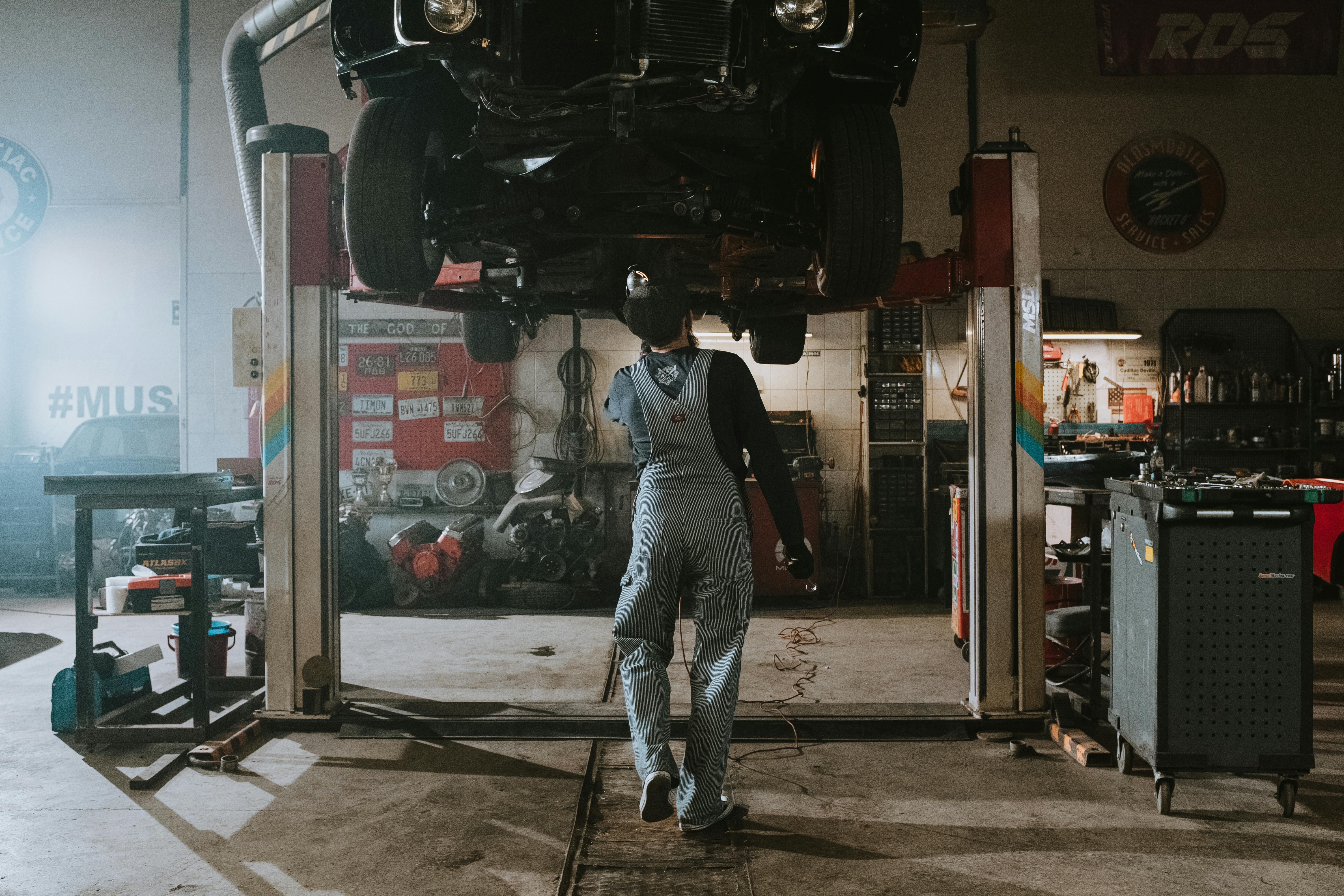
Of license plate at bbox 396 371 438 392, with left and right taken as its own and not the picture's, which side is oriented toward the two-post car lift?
front

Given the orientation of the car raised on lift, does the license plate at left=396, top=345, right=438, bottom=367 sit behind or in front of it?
behind

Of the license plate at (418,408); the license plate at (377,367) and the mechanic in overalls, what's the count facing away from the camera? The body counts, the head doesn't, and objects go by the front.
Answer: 1

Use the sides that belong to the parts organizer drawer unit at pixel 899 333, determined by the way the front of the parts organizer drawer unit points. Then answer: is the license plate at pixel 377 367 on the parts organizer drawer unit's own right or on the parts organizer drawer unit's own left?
on the parts organizer drawer unit's own right

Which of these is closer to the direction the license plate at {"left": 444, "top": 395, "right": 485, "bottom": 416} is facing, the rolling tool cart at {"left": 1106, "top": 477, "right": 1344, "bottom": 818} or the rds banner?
the rolling tool cart

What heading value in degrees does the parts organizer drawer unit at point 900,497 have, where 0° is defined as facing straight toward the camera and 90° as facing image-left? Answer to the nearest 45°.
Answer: approximately 0°

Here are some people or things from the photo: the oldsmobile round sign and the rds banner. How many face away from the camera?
0

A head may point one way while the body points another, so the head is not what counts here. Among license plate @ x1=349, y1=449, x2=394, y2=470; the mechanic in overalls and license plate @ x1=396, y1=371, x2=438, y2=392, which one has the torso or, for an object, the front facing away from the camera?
the mechanic in overalls

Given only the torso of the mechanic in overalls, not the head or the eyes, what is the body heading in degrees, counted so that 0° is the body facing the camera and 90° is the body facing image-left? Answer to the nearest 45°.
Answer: approximately 180°

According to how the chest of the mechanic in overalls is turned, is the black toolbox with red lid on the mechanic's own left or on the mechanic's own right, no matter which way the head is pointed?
on the mechanic's own left

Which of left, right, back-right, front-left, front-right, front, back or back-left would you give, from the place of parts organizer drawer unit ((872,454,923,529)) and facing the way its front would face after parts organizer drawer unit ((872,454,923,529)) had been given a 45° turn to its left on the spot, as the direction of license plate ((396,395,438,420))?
back-right

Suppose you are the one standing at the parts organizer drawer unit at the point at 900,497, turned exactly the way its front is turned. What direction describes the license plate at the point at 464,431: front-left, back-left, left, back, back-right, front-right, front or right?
right
